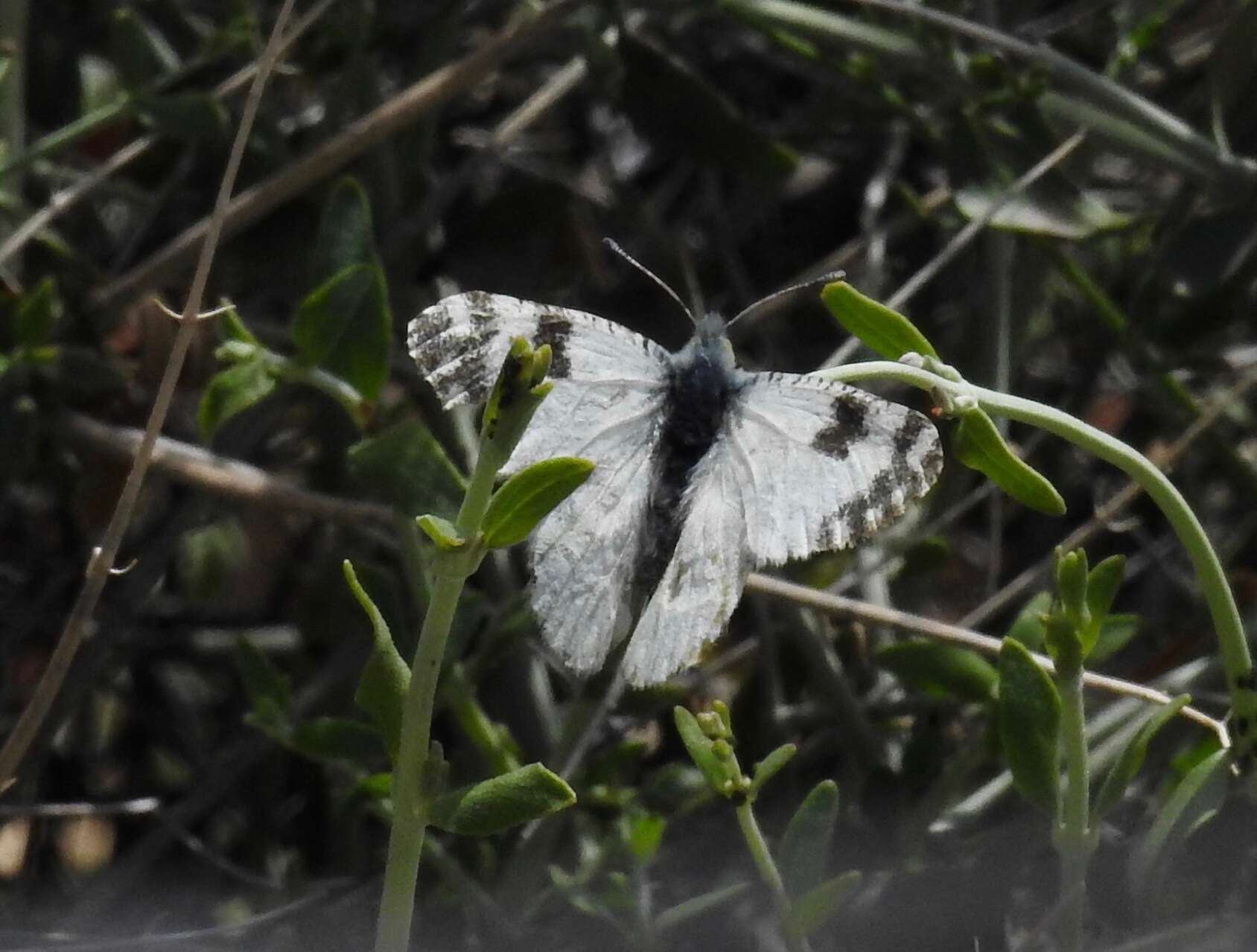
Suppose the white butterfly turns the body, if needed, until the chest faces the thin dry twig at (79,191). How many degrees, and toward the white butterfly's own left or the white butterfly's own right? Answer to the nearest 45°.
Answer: approximately 45° to the white butterfly's own left

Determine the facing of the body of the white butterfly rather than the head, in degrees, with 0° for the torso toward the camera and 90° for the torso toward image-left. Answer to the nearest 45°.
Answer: approximately 180°

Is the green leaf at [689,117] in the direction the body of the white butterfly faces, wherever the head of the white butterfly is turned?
yes
